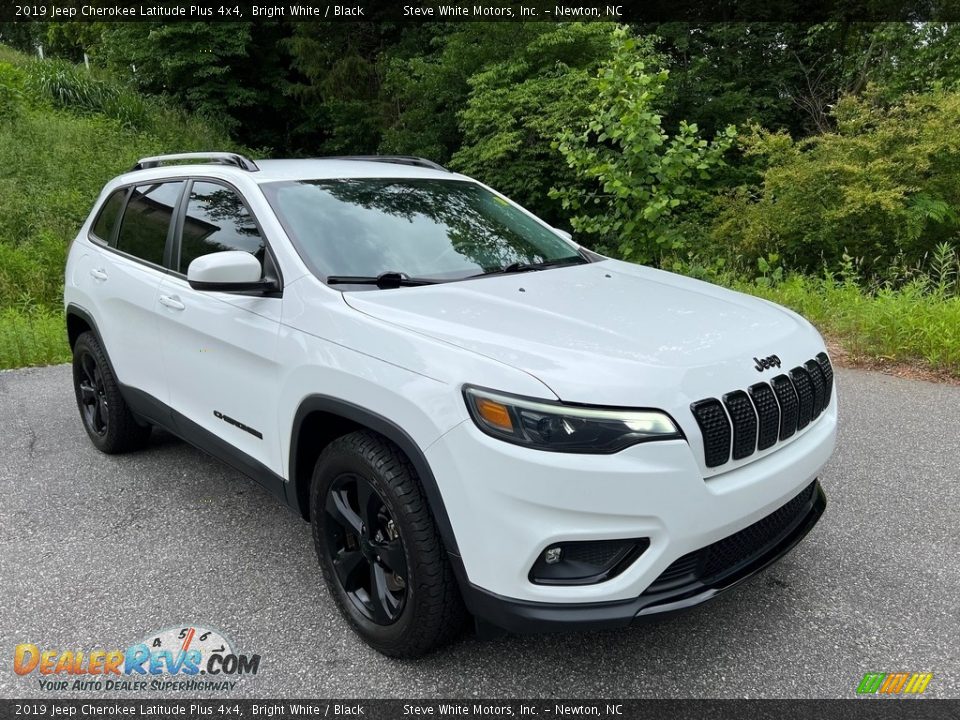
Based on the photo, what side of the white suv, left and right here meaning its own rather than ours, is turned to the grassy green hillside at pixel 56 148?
back

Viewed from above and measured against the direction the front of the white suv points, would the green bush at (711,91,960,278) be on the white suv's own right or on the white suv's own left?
on the white suv's own left

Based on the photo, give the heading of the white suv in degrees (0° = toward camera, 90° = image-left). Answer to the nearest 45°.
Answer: approximately 315°

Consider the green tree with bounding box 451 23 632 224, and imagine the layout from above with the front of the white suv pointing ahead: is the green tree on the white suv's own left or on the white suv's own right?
on the white suv's own left

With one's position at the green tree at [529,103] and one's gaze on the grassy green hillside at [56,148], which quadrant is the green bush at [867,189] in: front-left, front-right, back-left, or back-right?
back-left

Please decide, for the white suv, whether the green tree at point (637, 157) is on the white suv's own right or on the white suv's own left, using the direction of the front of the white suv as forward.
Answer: on the white suv's own left
